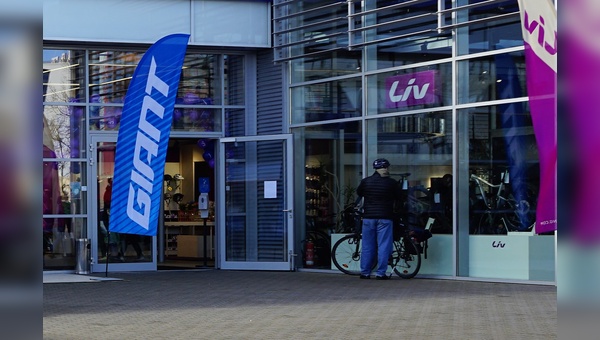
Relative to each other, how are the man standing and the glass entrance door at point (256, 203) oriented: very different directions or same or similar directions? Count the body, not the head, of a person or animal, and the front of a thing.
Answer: very different directions

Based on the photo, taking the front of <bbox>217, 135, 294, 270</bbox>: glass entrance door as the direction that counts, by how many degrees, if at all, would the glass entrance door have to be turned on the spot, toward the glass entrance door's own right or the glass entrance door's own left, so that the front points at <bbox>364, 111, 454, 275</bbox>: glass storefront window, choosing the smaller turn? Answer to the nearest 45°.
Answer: approximately 45° to the glass entrance door's own left

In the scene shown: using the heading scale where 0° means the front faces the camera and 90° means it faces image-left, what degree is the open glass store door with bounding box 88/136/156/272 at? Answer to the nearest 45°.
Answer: approximately 0°

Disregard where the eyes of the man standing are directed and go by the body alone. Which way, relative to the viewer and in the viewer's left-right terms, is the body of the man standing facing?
facing away from the viewer

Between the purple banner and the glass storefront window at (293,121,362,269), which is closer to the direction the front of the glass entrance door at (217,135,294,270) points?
the purple banner

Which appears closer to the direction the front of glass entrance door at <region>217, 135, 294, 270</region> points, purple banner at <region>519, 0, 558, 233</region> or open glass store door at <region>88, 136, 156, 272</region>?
the purple banner

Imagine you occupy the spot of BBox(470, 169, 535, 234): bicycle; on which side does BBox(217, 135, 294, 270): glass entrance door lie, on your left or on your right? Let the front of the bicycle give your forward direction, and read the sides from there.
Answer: on your right
